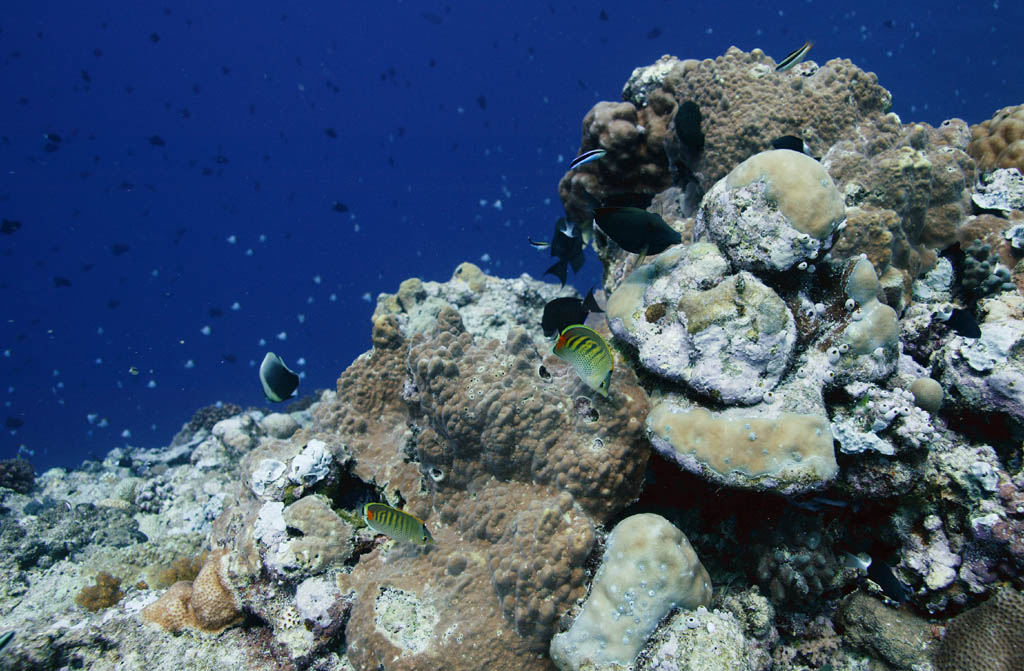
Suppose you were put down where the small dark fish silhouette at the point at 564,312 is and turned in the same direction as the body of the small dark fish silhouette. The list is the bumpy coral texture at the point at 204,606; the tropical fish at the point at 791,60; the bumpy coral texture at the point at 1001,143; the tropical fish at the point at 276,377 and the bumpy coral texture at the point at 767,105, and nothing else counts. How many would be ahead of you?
2

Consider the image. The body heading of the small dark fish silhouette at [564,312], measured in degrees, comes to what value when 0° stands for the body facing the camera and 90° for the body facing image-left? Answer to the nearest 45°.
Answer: approximately 90°

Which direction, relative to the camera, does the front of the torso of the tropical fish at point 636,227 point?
to the viewer's right

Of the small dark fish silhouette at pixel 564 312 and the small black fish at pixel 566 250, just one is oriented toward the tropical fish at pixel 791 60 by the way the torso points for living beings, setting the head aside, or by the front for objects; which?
the small black fish
